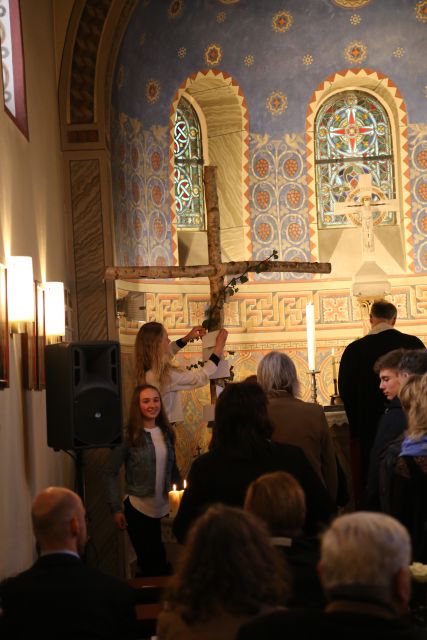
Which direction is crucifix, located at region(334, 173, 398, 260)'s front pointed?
toward the camera

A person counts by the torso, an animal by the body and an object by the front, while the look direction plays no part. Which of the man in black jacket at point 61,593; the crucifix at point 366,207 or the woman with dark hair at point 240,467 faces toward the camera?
the crucifix

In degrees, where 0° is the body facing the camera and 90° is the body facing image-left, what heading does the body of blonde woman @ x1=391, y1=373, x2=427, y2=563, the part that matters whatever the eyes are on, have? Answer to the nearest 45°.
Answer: approximately 180°

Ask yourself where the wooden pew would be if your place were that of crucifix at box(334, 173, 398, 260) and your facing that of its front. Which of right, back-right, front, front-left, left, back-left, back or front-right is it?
front

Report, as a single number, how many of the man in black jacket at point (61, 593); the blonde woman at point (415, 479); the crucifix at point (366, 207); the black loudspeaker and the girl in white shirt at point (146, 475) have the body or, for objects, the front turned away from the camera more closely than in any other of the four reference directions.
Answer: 2

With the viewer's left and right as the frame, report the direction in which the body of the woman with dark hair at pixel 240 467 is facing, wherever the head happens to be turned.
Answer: facing away from the viewer

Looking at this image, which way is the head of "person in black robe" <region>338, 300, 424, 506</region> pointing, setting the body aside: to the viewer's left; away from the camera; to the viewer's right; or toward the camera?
away from the camera

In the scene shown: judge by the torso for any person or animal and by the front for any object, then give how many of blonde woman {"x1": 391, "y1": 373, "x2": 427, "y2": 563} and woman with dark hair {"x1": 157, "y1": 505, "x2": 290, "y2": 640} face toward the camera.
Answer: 0

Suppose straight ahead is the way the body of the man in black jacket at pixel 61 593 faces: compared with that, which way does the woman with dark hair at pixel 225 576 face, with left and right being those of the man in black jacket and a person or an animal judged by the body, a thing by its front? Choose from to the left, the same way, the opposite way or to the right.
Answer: the same way

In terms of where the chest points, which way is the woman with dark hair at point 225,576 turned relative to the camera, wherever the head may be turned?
away from the camera

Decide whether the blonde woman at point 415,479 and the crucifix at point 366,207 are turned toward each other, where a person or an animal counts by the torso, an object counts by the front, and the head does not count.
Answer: yes

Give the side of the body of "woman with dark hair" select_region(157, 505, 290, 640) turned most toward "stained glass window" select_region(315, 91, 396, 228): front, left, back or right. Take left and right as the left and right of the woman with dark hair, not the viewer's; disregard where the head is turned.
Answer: front

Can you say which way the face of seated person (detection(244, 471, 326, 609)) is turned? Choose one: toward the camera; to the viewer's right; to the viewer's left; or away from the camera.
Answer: away from the camera

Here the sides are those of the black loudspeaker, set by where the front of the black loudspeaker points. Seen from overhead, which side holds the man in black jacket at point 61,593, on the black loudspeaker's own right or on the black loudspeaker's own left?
on the black loudspeaker's own right

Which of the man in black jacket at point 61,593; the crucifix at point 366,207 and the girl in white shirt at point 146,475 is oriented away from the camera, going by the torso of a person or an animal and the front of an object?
the man in black jacket

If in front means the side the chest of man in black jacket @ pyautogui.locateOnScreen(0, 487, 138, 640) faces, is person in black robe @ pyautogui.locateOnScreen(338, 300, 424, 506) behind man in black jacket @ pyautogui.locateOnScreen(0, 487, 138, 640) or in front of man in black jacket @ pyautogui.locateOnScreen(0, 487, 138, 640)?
in front

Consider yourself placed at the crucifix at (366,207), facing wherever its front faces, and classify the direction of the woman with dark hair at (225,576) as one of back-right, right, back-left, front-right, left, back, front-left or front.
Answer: front

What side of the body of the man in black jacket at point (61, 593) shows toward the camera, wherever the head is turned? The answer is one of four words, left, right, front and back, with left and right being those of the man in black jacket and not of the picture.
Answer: back
